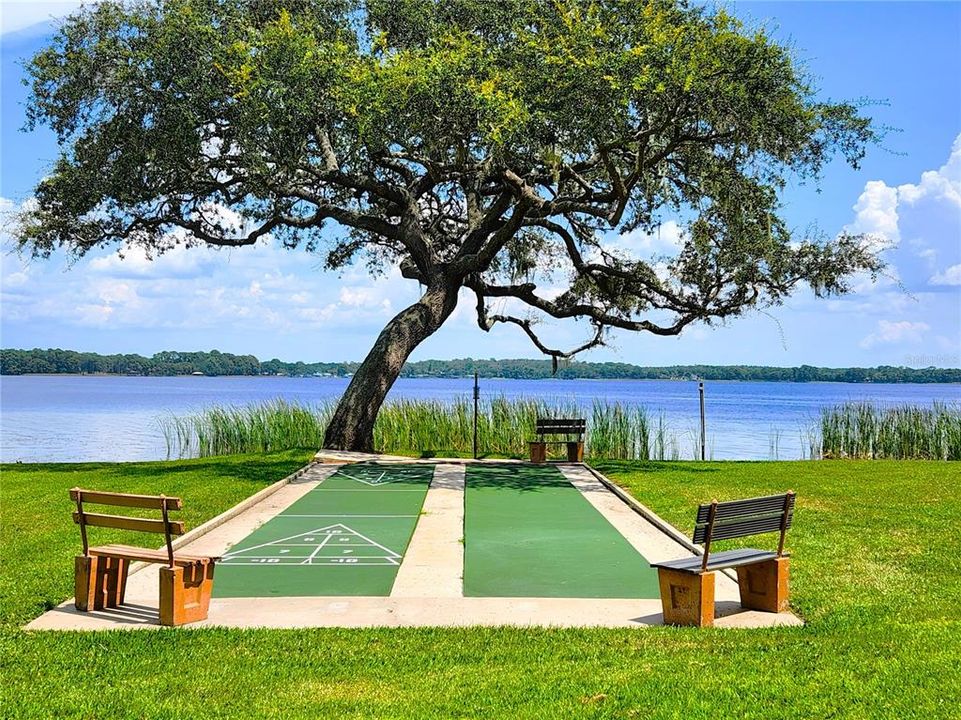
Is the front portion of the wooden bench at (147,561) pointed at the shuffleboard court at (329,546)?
yes

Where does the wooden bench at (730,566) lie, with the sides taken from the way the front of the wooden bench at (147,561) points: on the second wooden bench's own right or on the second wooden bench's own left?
on the second wooden bench's own right

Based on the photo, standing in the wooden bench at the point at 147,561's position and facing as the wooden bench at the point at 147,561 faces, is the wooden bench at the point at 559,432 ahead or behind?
ahead

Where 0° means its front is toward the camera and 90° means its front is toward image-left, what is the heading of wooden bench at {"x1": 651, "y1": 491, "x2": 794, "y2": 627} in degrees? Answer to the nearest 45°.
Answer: approximately 135°

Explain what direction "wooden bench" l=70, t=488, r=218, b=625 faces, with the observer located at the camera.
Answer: facing away from the viewer and to the right of the viewer

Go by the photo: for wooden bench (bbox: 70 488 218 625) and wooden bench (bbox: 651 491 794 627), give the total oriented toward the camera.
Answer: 0

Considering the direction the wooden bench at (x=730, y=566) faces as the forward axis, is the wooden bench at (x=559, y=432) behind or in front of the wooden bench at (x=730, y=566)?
in front

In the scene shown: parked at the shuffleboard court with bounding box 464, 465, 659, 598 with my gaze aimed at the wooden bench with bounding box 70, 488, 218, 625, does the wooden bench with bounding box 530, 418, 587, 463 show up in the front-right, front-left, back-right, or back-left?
back-right

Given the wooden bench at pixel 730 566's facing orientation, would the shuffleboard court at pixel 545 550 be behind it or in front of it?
in front
